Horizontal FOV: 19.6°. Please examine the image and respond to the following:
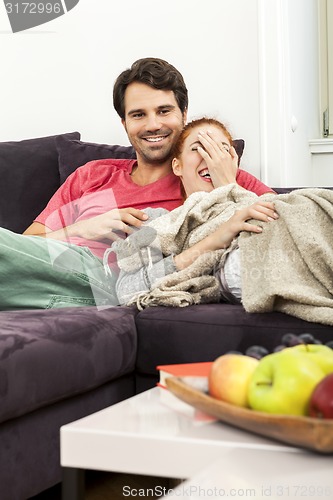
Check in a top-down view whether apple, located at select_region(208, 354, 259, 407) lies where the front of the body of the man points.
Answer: yes

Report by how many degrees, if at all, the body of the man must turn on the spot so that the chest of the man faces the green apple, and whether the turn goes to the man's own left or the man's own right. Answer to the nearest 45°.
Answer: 0° — they already face it

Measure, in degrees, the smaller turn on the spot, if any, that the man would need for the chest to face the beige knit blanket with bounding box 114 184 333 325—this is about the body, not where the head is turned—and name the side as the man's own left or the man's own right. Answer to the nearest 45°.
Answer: approximately 45° to the man's own left

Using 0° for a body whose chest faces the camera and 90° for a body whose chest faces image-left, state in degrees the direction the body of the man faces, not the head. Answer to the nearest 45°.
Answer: approximately 0°

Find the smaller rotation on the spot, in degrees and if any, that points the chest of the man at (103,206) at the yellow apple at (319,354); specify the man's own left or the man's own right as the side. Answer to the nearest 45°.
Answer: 0° — they already face it

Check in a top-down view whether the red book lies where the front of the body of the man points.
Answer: yes

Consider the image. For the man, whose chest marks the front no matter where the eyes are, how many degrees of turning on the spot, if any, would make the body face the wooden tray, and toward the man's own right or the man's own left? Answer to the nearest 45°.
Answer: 0° — they already face it
